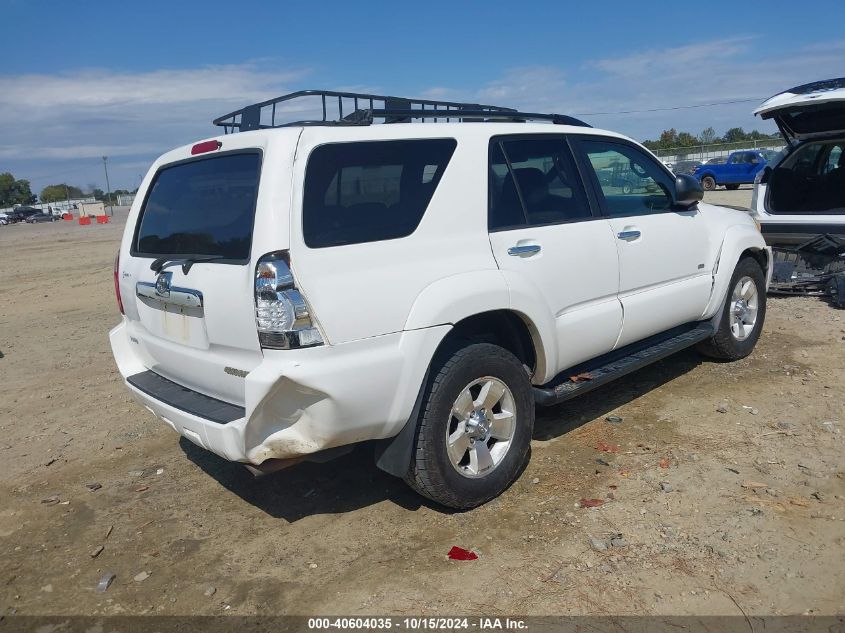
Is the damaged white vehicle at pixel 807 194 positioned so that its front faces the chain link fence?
yes

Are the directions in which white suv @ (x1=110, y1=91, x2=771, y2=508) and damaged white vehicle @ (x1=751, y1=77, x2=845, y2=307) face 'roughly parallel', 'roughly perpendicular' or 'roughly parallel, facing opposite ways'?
roughly parallel

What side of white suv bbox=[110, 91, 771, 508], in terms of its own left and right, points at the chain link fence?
front

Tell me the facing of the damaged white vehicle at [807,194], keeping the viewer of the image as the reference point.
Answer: facing away from the viewer

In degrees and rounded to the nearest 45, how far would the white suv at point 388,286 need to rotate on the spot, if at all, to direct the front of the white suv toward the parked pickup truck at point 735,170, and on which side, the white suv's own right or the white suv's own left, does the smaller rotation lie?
0° — it already faces it

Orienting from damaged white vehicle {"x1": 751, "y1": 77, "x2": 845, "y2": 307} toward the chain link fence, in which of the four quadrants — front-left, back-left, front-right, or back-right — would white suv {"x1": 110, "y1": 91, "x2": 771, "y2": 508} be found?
back-left

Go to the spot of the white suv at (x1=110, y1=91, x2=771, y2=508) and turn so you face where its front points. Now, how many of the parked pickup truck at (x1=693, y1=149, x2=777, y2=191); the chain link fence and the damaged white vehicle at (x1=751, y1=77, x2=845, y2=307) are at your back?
0

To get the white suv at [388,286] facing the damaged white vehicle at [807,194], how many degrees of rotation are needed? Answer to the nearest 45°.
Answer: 0° — it already faces it

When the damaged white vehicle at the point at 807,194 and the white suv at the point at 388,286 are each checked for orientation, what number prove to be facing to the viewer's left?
0

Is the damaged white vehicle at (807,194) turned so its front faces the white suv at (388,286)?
no

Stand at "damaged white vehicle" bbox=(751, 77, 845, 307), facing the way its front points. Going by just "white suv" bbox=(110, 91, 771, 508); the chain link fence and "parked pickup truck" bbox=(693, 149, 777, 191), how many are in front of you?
2

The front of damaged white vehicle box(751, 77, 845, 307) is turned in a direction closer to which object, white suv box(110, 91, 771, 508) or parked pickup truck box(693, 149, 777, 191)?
the parked pickup truck

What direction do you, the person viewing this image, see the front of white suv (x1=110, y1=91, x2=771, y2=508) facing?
facing away from the viewer and to the right of the viewer

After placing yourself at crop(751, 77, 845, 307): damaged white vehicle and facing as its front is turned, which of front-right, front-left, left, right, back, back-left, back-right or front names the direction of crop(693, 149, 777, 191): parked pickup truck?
front
